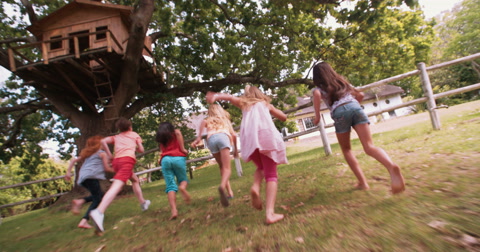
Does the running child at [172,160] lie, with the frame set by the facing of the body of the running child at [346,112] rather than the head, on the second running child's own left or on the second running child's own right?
on the second running child's own left

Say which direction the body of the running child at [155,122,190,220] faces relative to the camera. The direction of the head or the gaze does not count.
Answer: away from the camera

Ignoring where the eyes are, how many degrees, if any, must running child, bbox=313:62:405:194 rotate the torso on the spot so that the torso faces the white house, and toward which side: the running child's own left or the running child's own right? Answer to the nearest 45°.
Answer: approximately 45° to the running child's own right

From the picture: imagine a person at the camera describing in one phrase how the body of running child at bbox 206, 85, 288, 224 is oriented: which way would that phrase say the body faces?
away from the camera

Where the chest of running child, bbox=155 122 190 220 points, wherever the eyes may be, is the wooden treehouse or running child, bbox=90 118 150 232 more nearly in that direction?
the wooden treehouse

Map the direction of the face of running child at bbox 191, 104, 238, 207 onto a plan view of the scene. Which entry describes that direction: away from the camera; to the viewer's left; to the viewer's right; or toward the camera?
away from the camera

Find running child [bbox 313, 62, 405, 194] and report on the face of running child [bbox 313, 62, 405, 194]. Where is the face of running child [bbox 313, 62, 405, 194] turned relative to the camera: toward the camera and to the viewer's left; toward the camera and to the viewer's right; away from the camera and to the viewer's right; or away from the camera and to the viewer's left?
away from the camera and to the viewer's left

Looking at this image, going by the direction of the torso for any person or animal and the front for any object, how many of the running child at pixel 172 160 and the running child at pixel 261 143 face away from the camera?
2

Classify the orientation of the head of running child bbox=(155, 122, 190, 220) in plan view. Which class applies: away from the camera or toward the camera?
away from the camera

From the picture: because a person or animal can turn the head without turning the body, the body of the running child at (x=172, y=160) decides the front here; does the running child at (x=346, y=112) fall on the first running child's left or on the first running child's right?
on the first running child's right

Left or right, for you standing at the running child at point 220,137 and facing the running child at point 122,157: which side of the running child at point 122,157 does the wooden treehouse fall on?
right

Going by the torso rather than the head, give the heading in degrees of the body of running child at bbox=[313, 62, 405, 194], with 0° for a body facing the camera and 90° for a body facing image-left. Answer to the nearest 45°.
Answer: approximately 135°
